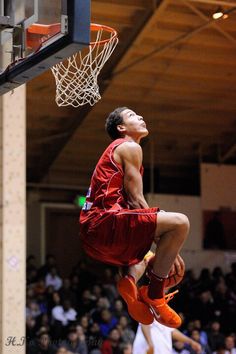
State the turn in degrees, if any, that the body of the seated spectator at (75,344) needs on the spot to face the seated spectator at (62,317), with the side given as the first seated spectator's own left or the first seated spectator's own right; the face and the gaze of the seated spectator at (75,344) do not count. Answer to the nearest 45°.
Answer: approximately 180°

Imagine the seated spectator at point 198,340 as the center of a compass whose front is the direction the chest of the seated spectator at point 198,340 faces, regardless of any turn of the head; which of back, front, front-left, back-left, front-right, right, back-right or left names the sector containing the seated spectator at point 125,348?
front-right

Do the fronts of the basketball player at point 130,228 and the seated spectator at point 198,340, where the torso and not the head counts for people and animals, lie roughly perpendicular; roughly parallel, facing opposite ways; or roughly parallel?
roughly perpendicular

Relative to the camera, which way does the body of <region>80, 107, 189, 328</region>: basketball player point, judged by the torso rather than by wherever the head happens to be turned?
to the viewer's right

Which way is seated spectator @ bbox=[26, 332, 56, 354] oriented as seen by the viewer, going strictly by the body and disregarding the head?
toward the camera

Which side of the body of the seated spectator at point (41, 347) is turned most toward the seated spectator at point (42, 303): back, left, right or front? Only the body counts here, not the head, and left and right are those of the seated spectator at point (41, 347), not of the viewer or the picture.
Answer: back

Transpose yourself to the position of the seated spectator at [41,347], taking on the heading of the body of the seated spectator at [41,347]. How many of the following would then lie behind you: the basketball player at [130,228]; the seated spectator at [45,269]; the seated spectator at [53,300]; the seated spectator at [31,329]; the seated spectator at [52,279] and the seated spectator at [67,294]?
5

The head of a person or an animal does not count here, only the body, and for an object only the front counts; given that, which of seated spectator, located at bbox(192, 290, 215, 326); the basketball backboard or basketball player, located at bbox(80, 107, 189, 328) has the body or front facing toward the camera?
the seated spectator

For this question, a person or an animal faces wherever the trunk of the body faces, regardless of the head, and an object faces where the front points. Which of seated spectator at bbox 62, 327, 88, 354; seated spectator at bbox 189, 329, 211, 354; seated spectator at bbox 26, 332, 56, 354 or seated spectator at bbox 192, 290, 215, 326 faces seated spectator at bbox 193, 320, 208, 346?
seated spectator at bbox 192, 290, 215, 326

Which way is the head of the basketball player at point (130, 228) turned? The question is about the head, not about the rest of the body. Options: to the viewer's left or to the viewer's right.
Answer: to the viewer's right

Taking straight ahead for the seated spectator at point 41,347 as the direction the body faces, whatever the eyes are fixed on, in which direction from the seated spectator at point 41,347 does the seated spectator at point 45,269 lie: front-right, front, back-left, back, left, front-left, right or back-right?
back

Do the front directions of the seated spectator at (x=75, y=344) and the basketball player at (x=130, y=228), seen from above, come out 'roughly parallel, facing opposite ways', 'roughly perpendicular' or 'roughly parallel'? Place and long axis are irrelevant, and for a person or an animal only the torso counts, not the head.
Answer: roughly perpendicular

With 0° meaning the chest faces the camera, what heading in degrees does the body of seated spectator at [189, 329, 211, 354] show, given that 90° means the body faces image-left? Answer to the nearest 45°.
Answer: approximately 0°
